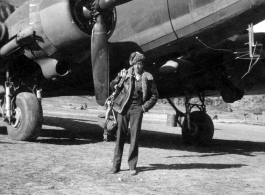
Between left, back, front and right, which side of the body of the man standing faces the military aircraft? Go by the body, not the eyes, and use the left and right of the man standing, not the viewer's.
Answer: back

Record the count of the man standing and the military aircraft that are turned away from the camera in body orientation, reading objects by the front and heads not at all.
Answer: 0

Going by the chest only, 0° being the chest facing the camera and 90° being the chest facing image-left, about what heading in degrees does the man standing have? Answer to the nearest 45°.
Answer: approximately 0°
